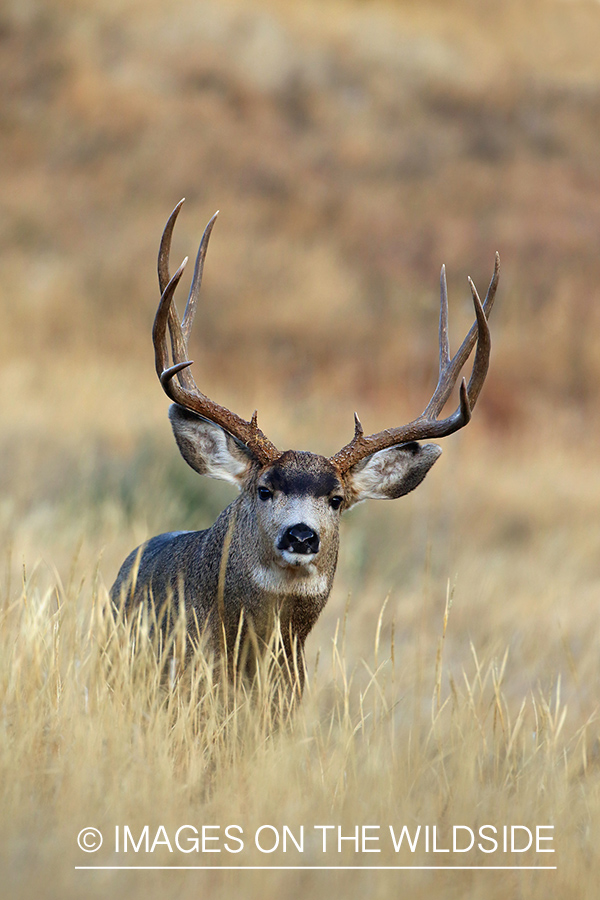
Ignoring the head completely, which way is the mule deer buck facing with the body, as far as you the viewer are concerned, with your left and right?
facing the viewer and to the right of the viewer
